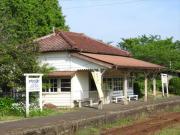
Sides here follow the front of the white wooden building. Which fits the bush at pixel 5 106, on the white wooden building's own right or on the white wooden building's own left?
on the white wooden building's own right

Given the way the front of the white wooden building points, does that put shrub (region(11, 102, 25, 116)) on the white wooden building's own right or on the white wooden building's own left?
on the white wooden building's own right

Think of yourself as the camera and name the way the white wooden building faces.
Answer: facing the viewer and to the right of the viewer

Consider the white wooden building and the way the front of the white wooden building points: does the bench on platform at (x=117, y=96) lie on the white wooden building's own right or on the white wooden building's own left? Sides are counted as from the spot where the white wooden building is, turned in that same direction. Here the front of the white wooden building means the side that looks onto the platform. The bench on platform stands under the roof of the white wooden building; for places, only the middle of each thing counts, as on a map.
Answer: on the white wooden building's own left

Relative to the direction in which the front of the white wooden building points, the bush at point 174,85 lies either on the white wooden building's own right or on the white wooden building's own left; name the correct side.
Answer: on the white wooden building's own left
